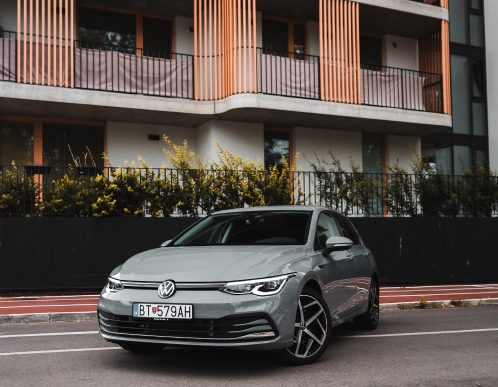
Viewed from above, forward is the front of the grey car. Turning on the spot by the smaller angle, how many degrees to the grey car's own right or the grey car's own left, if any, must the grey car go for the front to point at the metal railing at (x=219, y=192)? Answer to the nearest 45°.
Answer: approximately 135° to the grey car's own right

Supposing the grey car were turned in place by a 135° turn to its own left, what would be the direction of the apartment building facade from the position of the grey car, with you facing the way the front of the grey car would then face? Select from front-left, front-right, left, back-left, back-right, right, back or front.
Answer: left

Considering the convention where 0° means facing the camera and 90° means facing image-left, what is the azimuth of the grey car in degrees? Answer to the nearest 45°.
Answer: approximately 45°
